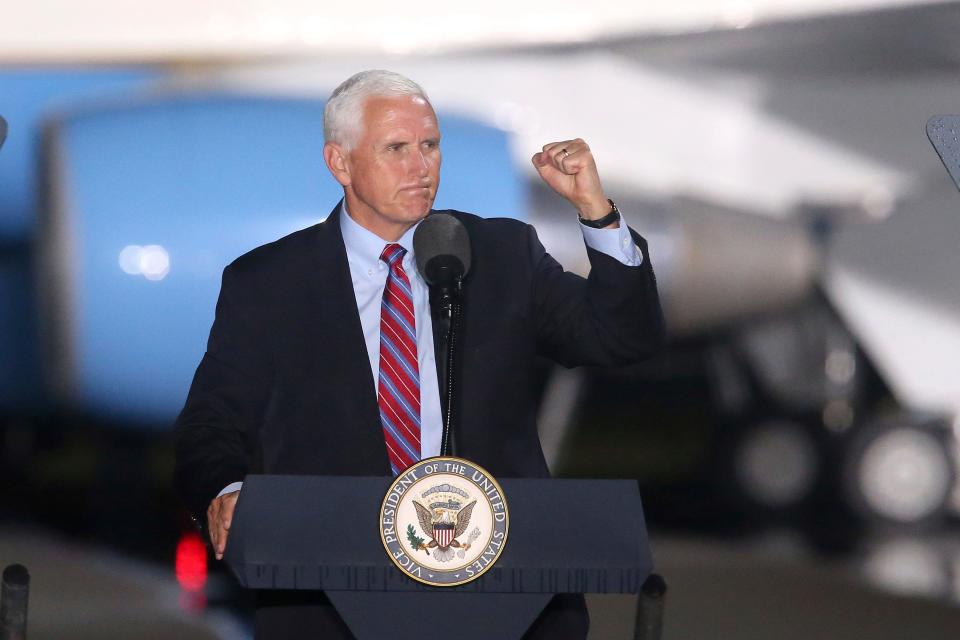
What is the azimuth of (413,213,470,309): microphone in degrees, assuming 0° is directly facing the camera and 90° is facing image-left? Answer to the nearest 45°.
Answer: approximately 180°

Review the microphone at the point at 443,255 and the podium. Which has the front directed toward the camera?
the podium

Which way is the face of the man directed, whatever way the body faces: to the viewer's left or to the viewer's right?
to the viewer's right

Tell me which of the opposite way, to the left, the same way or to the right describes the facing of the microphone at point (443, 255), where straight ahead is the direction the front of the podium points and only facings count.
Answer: the opposite way

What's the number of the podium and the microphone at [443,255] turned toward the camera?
1

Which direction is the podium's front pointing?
toward the camera
